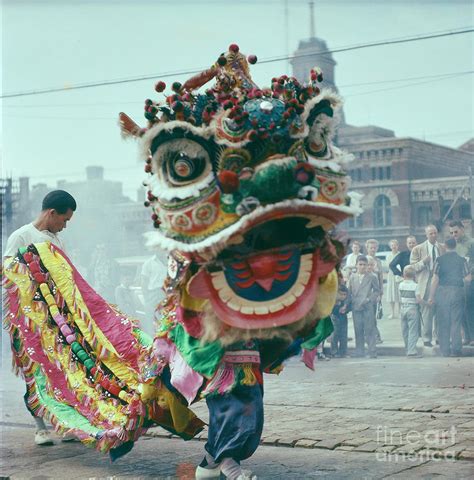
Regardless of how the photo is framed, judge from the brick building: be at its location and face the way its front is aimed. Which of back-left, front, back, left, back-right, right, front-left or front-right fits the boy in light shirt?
front-left

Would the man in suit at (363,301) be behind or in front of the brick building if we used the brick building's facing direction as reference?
in front

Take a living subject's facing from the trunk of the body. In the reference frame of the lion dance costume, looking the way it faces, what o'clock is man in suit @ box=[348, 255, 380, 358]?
The man in suit is roughly at 8 o'clock from the lion dance costume.

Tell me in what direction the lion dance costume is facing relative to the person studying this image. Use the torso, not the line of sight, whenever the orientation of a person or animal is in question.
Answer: facing the viewer and to the right of the viewer

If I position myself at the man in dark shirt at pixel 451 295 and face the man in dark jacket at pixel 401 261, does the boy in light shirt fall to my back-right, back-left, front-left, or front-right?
front-left

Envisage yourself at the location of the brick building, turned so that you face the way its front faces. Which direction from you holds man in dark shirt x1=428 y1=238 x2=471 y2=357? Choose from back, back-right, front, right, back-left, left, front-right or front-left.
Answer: front-left

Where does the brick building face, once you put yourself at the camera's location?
facing the viewer and to the left of the viewer
